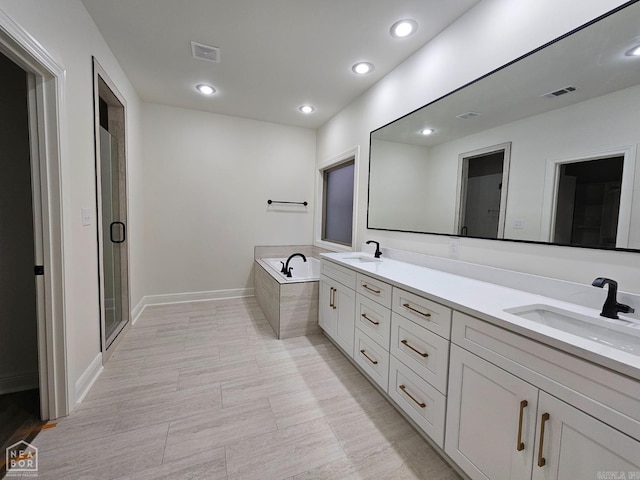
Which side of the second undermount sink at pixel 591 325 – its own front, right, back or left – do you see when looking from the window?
right

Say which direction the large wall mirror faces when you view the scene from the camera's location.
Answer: facing the viewer and to the left of the viewer

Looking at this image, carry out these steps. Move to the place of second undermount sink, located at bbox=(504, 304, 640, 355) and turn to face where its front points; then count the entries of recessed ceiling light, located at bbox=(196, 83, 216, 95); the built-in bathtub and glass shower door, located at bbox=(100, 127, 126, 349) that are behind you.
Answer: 0

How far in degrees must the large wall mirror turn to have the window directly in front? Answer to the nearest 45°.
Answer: approximately 90° to its right

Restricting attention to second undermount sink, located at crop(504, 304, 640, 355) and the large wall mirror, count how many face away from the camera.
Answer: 0

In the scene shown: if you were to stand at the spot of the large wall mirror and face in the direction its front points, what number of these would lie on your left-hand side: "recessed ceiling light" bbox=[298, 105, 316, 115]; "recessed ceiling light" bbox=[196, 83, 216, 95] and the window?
0

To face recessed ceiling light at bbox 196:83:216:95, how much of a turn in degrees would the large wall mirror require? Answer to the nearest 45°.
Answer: approximately 45° to its right

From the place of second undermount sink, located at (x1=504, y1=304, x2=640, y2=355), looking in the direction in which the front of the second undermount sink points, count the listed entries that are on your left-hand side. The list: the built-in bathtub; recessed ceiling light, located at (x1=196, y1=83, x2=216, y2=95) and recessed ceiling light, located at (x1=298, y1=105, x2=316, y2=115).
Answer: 0

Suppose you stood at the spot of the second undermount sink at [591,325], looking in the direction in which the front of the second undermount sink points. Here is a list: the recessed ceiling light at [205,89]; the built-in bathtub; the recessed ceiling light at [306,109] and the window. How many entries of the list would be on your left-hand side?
0

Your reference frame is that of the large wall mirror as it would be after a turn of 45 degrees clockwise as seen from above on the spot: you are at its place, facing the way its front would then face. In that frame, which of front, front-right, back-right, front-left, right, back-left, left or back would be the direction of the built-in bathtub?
front

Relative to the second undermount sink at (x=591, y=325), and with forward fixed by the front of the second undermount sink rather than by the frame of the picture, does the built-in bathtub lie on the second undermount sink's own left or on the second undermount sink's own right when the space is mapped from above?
on the second undermount sink's own right

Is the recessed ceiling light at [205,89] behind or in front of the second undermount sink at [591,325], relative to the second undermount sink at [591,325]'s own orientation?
in front

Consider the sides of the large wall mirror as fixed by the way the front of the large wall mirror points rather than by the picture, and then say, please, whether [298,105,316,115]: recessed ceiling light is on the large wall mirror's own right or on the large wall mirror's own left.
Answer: on the large wall mirror's own right

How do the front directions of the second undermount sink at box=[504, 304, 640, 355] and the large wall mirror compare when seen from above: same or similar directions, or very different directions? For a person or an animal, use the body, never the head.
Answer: same or similar directions
